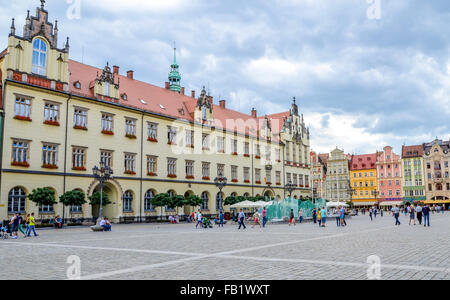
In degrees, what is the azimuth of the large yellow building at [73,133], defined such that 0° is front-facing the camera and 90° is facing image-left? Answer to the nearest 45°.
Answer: approximately 315°

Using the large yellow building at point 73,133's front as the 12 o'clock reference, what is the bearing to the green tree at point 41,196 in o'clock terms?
The green tree is roughly at 2 o'clock from the large yellow building.
